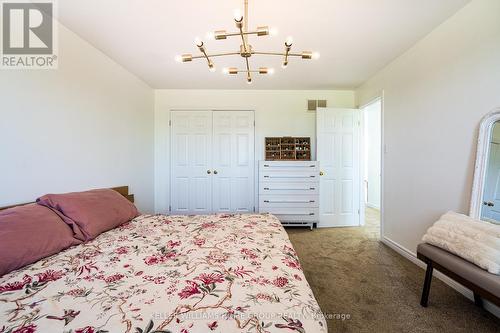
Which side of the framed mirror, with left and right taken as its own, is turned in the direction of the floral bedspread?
front

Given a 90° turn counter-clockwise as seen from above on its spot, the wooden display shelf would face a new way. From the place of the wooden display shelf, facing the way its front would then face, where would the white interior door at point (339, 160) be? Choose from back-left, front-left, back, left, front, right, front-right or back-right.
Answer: front

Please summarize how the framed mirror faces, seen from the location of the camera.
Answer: facing the viewer and to the left of the viewer

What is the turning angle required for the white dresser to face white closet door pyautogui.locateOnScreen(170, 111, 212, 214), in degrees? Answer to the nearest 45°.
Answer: approximately 90° to its right

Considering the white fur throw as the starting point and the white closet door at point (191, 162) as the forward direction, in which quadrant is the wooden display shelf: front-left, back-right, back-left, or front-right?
front-right

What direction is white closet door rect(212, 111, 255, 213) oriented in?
toward the camera

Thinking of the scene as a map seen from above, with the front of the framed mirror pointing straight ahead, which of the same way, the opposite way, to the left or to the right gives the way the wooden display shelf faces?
to the left

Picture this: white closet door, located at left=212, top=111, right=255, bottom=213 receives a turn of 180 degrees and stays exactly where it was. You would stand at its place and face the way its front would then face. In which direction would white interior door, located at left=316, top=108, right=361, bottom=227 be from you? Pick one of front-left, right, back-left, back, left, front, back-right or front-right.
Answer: right

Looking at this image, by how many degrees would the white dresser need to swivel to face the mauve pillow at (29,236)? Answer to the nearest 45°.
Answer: approximately 45° to its right

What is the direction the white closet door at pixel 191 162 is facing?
toward the camera

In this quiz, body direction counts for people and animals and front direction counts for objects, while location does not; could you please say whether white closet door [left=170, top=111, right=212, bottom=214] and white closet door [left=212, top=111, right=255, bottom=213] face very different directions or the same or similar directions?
same or similar directions

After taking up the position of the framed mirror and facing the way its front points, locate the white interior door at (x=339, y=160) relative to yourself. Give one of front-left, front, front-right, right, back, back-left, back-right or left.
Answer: right

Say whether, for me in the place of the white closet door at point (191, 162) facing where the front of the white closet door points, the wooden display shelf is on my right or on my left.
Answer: on my left
